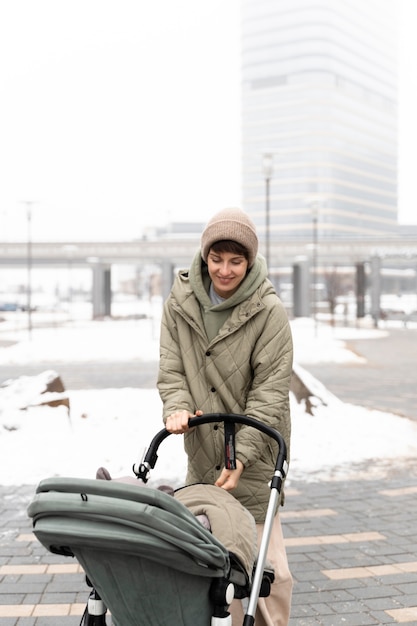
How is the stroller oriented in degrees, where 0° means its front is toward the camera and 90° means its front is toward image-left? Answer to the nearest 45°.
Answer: approximately 45°
